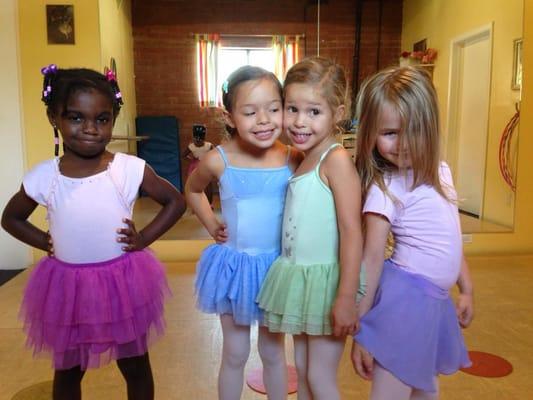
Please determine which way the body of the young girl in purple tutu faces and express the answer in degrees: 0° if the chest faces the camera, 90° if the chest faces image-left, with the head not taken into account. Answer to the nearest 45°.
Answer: approximately 0°

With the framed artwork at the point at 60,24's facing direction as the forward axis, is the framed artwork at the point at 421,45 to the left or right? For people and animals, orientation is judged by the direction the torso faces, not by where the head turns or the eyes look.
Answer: on its left

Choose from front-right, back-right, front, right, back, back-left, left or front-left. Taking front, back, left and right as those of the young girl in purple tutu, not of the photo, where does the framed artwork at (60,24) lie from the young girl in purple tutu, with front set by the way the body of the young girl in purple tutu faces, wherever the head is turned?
back

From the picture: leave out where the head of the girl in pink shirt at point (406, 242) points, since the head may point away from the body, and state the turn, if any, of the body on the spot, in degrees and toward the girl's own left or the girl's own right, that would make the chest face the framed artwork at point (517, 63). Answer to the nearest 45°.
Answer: approximately 135° to the girl's own left
